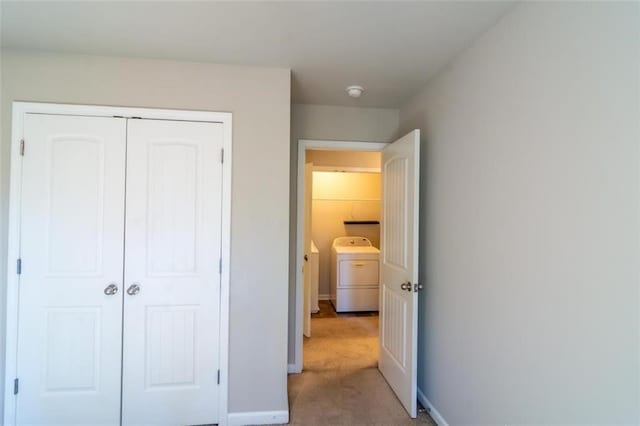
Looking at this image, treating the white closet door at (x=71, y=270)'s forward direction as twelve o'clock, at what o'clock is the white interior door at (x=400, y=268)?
The white interior door is roughly at 10 o'clock from the white closet door.

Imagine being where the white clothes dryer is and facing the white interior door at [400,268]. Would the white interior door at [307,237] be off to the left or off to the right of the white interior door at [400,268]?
right

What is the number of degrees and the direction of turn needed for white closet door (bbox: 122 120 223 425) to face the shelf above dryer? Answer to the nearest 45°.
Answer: approximately 135° to its left

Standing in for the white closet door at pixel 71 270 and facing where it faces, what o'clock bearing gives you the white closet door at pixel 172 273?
the white closet door at pixel 172 273 is roughly at 10 o'clock from the white closet door at pixel 71 270.

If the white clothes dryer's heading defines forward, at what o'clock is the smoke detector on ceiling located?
The smoke detector on ceiling is roughly at 12 o'clock from the white clothes dryer.

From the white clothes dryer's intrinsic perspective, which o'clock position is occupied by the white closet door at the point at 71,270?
The white closet door is roughly at 1 o'clock from the white clothes dryer.

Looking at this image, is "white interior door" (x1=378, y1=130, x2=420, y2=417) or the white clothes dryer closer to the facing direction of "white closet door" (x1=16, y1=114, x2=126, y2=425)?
the white interior door

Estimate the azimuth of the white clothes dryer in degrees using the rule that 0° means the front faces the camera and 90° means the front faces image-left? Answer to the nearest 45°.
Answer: approximately 0°
